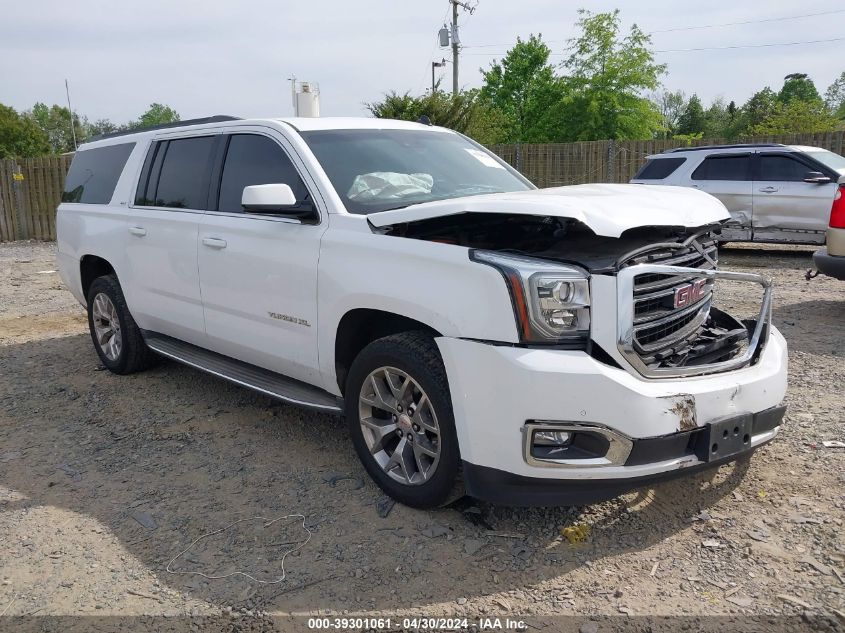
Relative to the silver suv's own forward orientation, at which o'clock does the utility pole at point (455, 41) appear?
The utility pole is roughly at 8 o'clock from the silver suv.

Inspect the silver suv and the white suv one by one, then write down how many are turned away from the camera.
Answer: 0

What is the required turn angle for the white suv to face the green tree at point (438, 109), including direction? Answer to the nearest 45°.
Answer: approximately 135° to its left

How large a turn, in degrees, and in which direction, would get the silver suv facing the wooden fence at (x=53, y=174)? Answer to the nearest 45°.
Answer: approximately 180°

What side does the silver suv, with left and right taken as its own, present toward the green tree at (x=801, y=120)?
left

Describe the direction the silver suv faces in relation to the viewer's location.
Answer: facing to the right of the viewer

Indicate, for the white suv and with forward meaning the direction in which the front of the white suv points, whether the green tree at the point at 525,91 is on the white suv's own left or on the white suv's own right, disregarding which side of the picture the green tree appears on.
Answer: on the white suv's own left

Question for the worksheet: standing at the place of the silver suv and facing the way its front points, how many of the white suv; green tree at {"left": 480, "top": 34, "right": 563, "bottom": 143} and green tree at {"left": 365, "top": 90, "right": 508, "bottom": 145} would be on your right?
1

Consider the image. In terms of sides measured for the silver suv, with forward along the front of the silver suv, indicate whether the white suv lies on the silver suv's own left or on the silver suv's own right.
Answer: on the silver suv's own right

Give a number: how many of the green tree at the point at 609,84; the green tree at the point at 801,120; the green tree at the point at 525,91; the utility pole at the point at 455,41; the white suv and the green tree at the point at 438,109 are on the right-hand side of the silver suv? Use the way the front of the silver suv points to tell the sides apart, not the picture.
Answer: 1

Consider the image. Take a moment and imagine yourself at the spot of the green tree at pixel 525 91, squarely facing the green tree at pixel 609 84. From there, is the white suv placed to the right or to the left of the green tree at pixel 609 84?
right

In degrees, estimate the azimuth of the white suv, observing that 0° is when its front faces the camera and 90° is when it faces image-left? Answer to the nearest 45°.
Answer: approximately 315°

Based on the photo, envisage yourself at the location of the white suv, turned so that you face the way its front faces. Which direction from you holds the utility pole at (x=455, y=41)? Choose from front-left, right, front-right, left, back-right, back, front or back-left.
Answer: back-left

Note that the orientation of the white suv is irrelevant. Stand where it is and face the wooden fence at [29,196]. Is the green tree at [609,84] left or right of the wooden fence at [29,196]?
right
